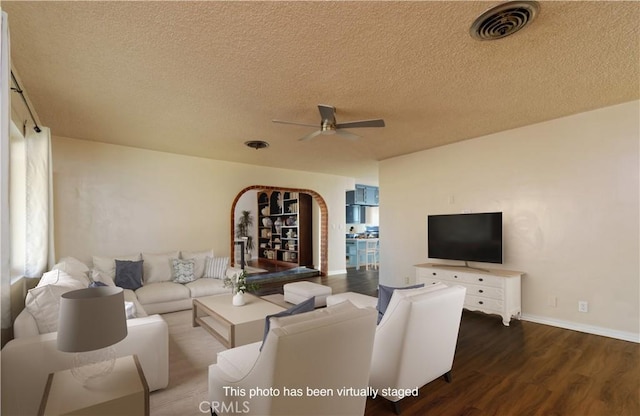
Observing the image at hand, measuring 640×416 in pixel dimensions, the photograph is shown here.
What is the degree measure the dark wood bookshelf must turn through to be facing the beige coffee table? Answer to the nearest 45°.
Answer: approximately 45° to its left

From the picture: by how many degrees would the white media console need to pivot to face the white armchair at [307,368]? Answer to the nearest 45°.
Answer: approximately 45° to its left

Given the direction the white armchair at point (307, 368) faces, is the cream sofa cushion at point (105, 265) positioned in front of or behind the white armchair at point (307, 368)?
in front

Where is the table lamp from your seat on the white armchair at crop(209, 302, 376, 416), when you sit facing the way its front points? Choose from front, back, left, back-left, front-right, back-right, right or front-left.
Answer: front-left

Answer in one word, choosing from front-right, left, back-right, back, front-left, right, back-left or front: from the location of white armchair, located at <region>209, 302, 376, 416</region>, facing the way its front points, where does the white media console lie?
right

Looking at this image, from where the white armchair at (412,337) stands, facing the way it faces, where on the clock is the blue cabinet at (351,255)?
The blue cabinet is roughly at 1 o'clock from the white armchair.

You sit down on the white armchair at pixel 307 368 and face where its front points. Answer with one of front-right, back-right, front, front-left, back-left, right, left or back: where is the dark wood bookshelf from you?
front-right

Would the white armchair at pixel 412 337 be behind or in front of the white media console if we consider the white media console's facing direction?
in front

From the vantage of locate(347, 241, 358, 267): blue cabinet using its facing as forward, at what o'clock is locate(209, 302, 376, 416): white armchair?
The white armchair is roughly at 12 o'clock from the blue cabinet.

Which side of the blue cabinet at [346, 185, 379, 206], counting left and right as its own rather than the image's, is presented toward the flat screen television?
front

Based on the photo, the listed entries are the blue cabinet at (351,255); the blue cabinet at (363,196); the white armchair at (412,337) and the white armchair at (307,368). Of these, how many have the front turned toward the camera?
2

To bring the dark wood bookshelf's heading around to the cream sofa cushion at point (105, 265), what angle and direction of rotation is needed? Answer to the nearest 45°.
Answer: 0° — it already faces it

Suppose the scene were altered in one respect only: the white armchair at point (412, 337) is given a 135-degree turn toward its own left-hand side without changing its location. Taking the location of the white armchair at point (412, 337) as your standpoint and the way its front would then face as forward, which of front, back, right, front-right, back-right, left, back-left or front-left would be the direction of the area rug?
right

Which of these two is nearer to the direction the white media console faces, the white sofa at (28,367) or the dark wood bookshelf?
the white sofa

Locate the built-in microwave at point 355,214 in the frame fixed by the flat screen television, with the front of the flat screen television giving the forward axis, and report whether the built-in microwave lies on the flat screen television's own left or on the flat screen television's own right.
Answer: on the flat screen television's own right
